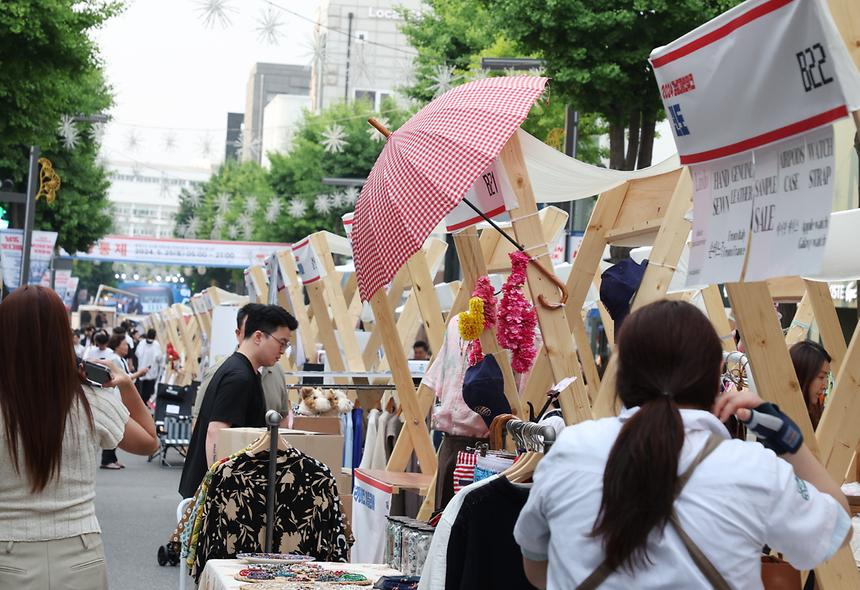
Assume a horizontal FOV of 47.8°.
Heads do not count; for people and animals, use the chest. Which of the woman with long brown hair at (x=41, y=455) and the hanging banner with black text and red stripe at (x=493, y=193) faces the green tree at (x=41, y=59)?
the woman with long brown hair

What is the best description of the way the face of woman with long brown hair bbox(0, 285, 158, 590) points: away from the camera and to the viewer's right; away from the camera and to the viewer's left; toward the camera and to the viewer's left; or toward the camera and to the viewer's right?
away from the camera and to the viewer's right

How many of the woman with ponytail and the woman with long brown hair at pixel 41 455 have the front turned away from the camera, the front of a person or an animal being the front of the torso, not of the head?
2

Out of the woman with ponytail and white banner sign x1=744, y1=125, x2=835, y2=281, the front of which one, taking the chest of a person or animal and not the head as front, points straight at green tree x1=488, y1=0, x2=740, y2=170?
the woman with ponytail

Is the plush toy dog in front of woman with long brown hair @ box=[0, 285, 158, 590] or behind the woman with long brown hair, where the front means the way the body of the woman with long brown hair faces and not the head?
in front

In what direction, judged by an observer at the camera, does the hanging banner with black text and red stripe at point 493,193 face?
facing the viewer and to the left of the viewer

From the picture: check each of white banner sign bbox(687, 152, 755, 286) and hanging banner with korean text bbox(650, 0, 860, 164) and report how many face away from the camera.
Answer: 0

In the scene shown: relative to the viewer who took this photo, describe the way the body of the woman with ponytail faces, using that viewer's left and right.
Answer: facing away from the viewer

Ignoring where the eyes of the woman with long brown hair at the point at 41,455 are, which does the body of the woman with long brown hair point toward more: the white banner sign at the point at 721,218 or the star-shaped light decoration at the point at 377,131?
the star-shaped light decoration

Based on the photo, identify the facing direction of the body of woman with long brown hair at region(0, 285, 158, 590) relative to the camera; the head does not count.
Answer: away from the camera

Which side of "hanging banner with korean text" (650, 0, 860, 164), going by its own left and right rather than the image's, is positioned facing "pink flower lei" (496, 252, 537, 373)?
right

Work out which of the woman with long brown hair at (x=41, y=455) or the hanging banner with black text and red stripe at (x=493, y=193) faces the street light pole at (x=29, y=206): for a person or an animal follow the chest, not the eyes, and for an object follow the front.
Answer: the woman with long brown hair

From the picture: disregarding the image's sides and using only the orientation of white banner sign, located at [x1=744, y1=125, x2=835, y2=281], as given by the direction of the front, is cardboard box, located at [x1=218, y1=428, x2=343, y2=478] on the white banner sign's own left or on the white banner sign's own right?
on the white banner sign's own right

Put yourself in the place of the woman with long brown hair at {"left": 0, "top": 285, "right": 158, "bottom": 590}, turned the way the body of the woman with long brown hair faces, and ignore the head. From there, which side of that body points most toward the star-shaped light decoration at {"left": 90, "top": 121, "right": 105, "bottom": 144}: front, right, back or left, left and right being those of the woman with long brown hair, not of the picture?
front
